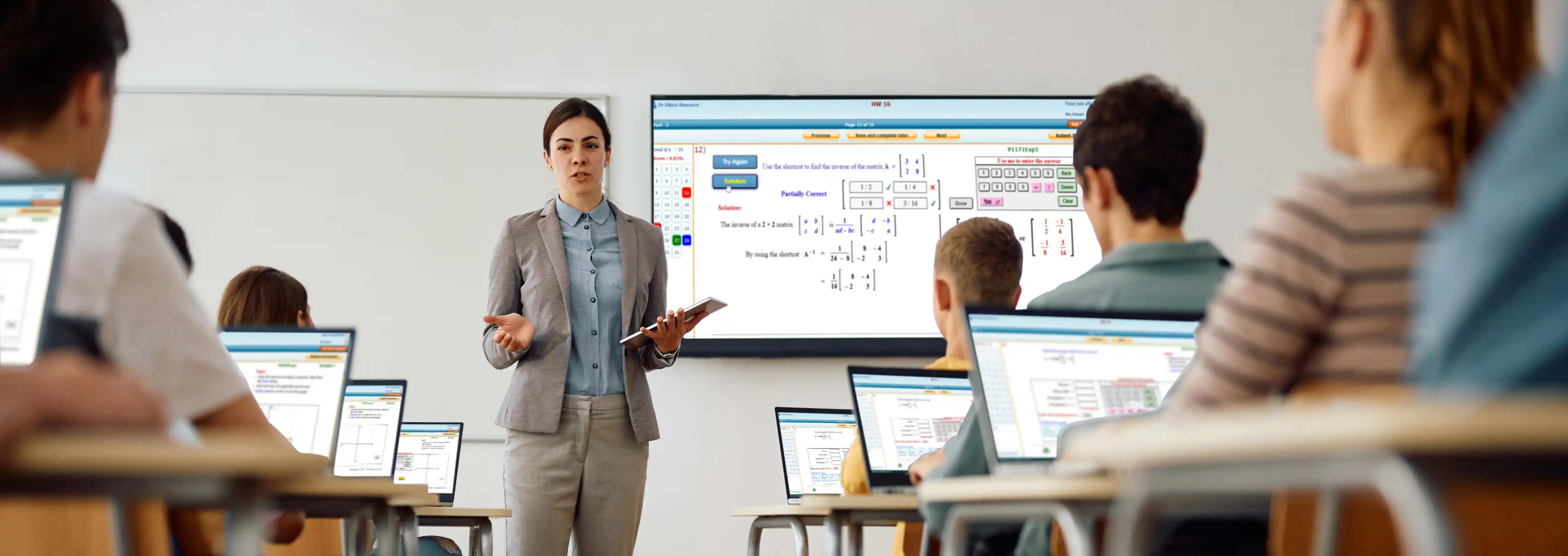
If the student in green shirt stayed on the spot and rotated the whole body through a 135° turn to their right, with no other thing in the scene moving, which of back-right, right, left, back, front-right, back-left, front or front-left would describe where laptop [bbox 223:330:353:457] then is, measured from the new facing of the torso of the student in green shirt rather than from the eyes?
back

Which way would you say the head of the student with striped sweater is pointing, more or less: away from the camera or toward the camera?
away from the camera

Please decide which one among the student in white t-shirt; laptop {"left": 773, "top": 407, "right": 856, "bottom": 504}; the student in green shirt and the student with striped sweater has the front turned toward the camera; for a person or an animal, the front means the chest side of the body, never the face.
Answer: the laptop

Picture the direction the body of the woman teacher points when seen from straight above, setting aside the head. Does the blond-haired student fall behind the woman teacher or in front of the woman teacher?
in front

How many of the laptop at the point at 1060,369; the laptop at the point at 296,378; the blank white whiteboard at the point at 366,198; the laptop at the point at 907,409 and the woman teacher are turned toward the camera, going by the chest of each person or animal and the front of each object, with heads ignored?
5

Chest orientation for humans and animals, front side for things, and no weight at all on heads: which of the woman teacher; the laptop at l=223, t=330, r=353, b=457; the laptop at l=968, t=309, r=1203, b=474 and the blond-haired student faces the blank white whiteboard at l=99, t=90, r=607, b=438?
the blond-haired student

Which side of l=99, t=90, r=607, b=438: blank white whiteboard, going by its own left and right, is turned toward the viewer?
front

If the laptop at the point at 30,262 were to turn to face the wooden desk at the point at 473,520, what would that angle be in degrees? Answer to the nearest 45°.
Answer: approximately 135° to its left

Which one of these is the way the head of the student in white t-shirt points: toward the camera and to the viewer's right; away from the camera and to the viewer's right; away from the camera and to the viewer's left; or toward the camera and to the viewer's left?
away from the camera and to the viewer's right

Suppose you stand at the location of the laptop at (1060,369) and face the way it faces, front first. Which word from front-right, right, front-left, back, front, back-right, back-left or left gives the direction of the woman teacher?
back-right

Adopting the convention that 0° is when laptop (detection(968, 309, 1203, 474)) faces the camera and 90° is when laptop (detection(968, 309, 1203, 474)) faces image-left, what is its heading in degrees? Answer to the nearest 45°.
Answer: approximately 0°

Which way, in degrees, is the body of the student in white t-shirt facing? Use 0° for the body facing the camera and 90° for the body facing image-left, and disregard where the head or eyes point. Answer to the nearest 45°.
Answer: approximately 225°

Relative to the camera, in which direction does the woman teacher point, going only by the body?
toward the camera

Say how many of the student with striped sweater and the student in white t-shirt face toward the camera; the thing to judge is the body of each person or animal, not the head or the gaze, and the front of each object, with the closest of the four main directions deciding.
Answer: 0

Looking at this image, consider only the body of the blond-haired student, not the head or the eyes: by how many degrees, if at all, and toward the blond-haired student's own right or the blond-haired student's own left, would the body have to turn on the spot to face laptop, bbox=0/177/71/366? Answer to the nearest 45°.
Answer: approximately 90° to the blond-haired student's own left

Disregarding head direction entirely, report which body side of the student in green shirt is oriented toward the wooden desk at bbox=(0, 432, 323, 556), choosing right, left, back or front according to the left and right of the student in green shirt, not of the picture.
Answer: left

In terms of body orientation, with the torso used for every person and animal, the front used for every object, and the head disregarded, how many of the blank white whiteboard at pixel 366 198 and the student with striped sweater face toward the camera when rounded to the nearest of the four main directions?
1

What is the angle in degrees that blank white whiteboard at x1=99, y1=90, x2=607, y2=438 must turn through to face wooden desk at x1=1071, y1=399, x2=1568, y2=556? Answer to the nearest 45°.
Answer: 0° — it already faces it
